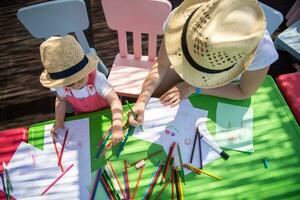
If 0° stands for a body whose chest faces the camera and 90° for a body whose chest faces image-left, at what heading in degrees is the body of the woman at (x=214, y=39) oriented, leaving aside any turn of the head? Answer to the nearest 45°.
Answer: approximately 45°

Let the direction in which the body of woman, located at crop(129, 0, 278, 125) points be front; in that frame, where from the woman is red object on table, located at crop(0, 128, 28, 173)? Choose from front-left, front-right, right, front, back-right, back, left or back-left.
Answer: front-right
